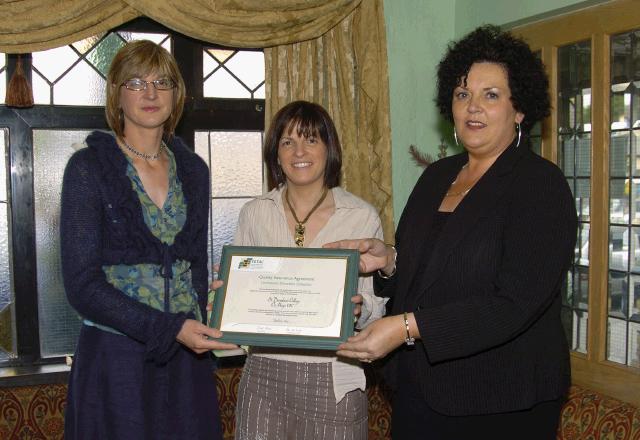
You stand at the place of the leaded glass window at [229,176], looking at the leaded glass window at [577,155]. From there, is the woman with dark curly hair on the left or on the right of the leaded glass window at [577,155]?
right

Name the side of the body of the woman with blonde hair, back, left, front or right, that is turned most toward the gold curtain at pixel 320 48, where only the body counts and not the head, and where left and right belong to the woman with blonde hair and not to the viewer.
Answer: left

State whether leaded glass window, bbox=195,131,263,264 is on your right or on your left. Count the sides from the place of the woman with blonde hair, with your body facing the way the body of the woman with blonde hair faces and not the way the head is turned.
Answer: on your left

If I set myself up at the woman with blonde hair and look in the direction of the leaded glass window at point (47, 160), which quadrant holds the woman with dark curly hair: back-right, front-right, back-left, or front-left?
back-right

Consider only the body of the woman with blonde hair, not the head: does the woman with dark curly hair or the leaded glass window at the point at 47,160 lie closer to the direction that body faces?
the woman with dark curly hair

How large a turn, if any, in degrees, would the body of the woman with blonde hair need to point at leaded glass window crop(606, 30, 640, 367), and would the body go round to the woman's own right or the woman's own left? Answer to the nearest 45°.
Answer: approximately 45° to the woman's own left

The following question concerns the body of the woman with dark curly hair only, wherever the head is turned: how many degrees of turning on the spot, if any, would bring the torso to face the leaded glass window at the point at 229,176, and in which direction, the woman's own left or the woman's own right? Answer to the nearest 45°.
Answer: approximately 90° to the woman's own right
